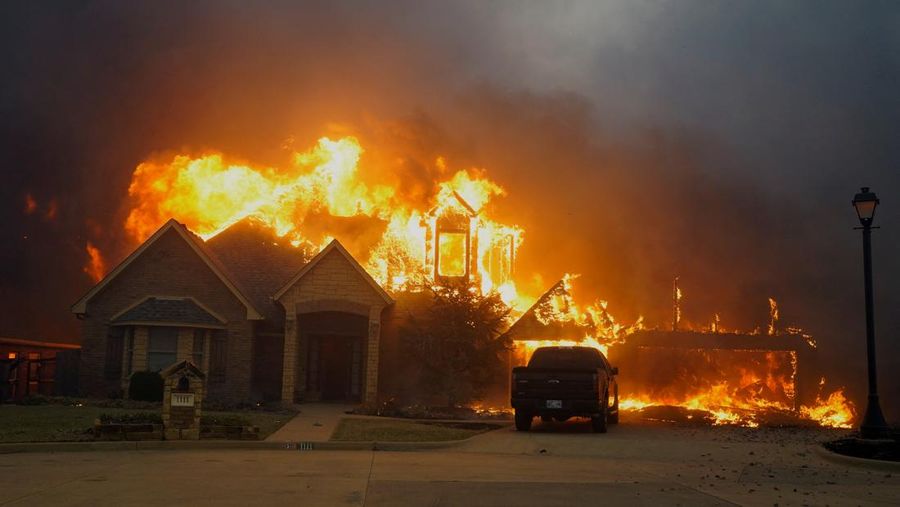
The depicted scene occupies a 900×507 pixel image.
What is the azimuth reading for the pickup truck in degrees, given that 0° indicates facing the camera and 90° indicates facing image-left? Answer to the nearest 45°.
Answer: approximately 180°

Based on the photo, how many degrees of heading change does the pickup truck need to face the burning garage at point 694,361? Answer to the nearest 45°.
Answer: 0° — it already faces it

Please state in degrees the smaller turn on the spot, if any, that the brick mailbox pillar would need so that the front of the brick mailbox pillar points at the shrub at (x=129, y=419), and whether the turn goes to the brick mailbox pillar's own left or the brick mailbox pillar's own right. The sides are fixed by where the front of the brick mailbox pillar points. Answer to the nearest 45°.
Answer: approximately 135° to the brick mailbox pillar's own right

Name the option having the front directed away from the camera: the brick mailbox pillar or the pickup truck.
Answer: the pickup truck

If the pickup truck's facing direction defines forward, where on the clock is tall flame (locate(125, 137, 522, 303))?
The tall flame is roughly at 11 o'clock from the pickup truck.

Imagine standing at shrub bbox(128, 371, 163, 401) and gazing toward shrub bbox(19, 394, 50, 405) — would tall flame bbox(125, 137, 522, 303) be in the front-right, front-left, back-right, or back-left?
back-right

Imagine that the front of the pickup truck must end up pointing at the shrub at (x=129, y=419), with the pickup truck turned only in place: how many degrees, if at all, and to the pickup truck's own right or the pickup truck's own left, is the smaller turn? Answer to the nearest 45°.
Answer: approximately 135° to the pickup truck's own left

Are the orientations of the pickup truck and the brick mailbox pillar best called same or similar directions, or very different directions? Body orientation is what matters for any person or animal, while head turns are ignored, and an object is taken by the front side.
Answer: very different directions

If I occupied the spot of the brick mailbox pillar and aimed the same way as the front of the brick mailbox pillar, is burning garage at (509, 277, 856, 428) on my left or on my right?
on my left

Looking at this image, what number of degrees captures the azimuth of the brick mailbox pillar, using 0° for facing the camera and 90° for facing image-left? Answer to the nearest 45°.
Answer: approximately 0°
